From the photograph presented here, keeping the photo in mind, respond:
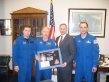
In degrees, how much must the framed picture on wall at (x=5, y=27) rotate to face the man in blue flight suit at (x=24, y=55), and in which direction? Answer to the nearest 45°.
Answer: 0° — it already faces them

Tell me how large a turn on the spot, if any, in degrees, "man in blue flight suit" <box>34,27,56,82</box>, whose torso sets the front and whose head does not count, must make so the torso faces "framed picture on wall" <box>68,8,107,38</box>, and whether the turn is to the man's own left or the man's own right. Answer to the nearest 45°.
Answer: approximately 135° to the man's own left

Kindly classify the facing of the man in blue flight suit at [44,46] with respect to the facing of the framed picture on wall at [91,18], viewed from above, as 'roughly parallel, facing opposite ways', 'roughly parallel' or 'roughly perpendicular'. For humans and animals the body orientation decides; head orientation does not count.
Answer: roughly parallel

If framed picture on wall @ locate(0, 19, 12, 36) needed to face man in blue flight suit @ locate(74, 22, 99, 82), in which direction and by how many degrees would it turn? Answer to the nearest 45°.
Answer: approximately 45° to its left

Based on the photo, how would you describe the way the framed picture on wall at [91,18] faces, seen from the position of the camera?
facing the viewer

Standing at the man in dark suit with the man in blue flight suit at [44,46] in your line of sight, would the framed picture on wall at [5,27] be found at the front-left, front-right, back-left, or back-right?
front-right

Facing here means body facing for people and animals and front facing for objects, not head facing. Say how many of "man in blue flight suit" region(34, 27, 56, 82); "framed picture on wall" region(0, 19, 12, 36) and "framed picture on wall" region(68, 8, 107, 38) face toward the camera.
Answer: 3

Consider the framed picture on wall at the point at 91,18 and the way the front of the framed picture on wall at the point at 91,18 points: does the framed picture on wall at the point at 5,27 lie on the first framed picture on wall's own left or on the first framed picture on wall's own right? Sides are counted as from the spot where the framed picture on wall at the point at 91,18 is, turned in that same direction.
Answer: on the first framed picture on wall's own right

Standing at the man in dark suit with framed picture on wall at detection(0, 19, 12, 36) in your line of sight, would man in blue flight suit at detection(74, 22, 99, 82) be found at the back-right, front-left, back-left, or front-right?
back-right

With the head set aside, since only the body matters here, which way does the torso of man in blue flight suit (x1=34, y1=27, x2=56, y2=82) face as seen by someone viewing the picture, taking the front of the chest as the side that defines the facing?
toward the camera

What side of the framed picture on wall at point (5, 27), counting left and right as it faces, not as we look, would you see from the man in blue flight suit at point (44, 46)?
front

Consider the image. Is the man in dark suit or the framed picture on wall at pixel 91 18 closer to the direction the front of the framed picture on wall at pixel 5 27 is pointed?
the man in dark suit

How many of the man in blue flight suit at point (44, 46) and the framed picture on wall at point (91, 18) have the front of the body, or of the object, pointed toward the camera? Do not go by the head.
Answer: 2

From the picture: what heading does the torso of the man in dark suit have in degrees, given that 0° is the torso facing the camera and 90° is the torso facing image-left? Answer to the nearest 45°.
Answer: approximately 45°
